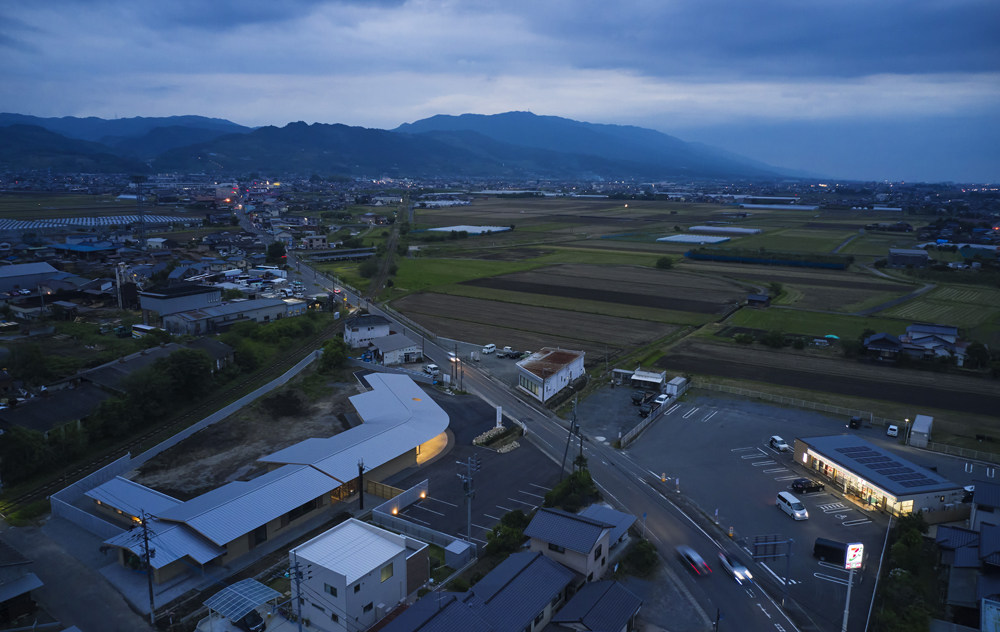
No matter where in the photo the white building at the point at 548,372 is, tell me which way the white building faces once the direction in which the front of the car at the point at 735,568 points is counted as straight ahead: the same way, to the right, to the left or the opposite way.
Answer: to the right

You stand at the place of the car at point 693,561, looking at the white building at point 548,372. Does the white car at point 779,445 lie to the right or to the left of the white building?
right

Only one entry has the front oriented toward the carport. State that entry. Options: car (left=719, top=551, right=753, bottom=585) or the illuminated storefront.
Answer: the illuminated storefront

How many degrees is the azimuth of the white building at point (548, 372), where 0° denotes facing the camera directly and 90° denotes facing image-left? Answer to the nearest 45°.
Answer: approximately 45°

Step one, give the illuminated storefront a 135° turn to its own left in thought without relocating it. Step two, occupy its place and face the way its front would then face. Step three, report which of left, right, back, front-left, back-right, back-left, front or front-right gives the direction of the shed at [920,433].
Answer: left

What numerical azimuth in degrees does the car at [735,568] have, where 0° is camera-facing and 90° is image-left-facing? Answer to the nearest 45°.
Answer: approximately 315°

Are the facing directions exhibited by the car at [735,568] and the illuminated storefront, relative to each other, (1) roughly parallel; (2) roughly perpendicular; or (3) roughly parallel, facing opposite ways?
roughly perpendicular

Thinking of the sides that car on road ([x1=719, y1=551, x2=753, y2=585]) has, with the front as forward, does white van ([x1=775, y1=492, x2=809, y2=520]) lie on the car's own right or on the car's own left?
on the car's own left

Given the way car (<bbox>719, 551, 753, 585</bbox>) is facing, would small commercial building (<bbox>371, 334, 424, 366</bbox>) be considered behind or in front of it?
behind

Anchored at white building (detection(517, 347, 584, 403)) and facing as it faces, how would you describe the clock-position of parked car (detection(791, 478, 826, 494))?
The parked car is roughly at 9 o'clock from the white building.
